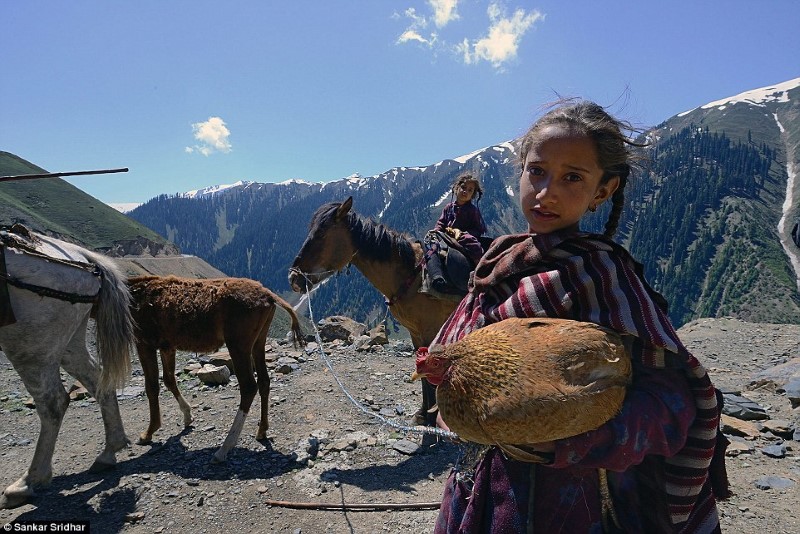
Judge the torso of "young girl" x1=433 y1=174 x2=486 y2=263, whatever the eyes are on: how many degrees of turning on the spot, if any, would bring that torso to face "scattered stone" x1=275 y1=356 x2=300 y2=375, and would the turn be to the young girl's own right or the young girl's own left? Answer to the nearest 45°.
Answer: approximately 90° to the young girl's own right

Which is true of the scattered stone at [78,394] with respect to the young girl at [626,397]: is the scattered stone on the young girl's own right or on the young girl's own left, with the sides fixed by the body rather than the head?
on the young girl's own right

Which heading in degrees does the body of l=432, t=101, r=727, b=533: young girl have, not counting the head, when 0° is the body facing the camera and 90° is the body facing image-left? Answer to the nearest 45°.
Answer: approximately 45°

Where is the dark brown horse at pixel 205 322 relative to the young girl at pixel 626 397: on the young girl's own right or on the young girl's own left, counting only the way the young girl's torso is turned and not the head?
on the young girl's own right

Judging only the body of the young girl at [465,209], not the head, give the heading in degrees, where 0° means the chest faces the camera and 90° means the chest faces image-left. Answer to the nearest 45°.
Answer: approximately 45°

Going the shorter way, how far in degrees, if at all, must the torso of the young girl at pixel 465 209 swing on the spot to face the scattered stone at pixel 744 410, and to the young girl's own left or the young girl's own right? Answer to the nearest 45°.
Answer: approximately 135° to the young girl's own left

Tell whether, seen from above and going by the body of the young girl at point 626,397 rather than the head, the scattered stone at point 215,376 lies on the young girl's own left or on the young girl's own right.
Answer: on the young girl's own right

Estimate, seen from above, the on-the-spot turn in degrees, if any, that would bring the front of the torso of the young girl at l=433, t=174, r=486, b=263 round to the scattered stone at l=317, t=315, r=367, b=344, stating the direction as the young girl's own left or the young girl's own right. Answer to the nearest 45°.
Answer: approximately 90° to the young girl's own right

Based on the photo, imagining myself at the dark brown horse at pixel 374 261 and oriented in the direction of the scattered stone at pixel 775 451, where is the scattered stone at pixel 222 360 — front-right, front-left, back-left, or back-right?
back-left
